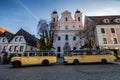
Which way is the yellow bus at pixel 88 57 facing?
to the viewer's left

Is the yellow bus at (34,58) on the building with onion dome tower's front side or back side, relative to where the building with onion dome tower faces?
on the front side

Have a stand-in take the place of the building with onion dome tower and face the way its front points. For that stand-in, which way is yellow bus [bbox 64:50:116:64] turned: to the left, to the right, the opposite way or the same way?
to the right

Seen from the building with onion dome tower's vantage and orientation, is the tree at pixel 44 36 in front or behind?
in front

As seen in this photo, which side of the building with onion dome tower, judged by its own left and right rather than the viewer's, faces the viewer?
front

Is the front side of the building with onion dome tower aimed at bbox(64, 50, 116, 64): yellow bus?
yes

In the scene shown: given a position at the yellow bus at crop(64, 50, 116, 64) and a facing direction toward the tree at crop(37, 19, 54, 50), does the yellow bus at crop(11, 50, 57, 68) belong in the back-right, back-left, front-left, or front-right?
front-left

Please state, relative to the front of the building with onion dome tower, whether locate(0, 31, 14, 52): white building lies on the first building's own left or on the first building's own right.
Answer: on the first building's own right

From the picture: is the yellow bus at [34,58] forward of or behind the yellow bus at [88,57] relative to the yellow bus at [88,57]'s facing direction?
forward

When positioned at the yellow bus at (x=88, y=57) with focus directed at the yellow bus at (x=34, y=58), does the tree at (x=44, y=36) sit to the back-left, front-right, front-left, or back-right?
front-right

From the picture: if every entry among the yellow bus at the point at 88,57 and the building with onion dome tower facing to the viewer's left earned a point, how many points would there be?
1

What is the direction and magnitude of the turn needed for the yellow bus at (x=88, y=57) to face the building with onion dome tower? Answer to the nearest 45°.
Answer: approximately 90° to its right

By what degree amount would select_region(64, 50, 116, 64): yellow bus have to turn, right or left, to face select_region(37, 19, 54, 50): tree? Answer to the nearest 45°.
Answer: approximately 45° to its right

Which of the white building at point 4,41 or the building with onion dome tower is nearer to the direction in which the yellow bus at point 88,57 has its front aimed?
the white building
